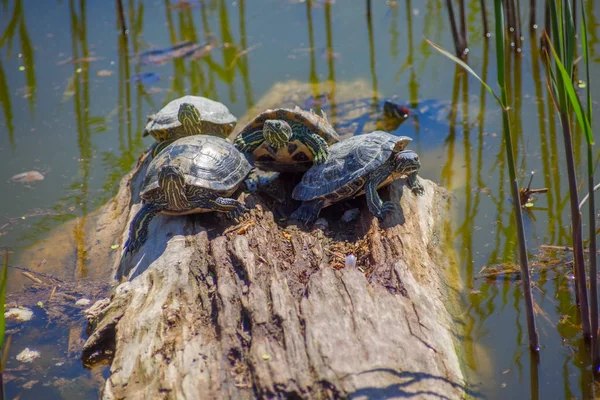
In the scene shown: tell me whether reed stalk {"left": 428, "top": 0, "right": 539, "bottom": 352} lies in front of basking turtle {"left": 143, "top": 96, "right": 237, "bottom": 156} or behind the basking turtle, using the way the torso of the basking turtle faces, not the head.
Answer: in front

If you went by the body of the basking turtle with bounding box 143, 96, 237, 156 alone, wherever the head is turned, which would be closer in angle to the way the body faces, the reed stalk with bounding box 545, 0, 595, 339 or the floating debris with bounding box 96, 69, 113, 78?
the reed stalk

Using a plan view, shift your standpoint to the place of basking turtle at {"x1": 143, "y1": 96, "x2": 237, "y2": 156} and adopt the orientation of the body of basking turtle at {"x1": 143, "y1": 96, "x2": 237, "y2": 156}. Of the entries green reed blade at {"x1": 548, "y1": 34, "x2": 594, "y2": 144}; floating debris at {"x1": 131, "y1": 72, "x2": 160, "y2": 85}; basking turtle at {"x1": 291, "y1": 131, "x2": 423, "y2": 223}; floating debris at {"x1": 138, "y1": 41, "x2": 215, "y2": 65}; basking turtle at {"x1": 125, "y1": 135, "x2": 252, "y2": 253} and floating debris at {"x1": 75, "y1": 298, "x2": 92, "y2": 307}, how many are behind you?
2

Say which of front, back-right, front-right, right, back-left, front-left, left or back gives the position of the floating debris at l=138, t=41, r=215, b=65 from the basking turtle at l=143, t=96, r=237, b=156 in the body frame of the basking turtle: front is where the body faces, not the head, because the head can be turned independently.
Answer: back

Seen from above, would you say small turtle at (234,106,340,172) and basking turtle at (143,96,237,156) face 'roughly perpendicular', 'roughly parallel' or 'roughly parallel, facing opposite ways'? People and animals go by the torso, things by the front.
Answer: roughly parallel

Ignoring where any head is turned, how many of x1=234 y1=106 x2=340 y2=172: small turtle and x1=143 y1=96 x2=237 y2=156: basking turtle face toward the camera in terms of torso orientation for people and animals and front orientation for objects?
2

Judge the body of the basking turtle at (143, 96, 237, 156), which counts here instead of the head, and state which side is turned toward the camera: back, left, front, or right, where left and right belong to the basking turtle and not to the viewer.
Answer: front

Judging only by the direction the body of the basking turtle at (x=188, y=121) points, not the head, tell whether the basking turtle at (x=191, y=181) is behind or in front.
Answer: in front

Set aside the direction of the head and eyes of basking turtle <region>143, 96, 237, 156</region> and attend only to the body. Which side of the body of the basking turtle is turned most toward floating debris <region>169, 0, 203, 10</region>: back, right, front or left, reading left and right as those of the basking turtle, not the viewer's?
back

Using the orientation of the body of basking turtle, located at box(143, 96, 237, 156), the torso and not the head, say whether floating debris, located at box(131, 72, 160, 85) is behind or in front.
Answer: behind
